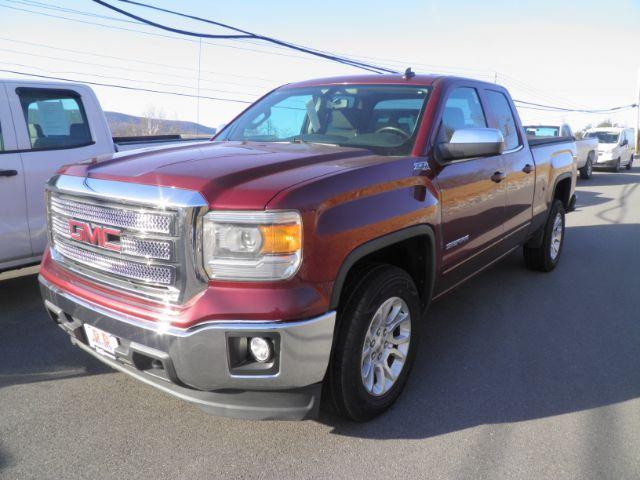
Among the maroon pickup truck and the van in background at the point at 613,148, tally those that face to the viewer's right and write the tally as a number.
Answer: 0

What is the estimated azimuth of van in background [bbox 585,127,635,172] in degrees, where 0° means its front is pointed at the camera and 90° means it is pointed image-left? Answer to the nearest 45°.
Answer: approximately 45°

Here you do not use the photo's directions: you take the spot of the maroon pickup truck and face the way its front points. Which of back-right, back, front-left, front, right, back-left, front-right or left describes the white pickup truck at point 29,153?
right

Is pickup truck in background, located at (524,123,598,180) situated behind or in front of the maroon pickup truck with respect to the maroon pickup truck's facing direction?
behind

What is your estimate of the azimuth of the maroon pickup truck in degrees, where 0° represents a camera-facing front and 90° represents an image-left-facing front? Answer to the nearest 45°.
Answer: approximately 45°
